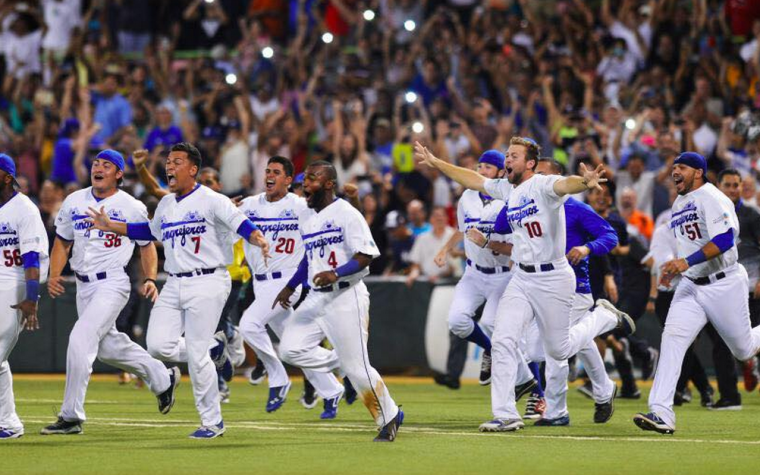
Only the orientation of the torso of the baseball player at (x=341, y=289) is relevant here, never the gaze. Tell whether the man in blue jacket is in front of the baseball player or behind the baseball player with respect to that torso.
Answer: behind

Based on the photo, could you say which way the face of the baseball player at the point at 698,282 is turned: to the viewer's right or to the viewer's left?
to the viewer's left

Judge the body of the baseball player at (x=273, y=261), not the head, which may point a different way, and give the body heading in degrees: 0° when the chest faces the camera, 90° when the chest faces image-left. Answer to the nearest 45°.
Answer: approximately 45°

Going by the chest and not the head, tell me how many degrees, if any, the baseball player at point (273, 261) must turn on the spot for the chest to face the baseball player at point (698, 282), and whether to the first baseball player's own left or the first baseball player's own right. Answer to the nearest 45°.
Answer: approximately 90° to the first baseball player's own left

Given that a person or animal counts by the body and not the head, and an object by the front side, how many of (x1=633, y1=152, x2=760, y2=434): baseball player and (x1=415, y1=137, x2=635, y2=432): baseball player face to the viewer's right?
0

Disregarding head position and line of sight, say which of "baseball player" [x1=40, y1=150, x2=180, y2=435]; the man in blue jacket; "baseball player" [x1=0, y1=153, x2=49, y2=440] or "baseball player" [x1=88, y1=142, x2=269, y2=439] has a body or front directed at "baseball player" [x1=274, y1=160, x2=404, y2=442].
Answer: the man in blue jacket

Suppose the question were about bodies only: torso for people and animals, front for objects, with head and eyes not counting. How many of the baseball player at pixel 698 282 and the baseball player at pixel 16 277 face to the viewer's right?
0

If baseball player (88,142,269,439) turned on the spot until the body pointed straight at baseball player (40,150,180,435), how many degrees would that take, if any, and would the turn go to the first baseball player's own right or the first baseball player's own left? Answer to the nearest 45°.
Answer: approximately 90° to the first baseball player's own right

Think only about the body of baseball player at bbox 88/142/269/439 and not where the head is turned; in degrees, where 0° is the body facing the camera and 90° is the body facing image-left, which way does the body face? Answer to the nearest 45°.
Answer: approximately 45°

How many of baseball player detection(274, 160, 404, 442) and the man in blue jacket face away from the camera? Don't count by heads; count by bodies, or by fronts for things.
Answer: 0
